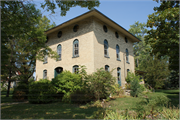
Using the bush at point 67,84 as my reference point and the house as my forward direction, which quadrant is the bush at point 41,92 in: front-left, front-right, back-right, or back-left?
back-left

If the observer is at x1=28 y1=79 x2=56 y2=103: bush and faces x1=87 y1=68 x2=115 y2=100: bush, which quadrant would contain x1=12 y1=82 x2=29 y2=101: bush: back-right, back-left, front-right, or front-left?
back-left

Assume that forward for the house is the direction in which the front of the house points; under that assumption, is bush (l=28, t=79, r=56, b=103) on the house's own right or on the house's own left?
on the house's own right
